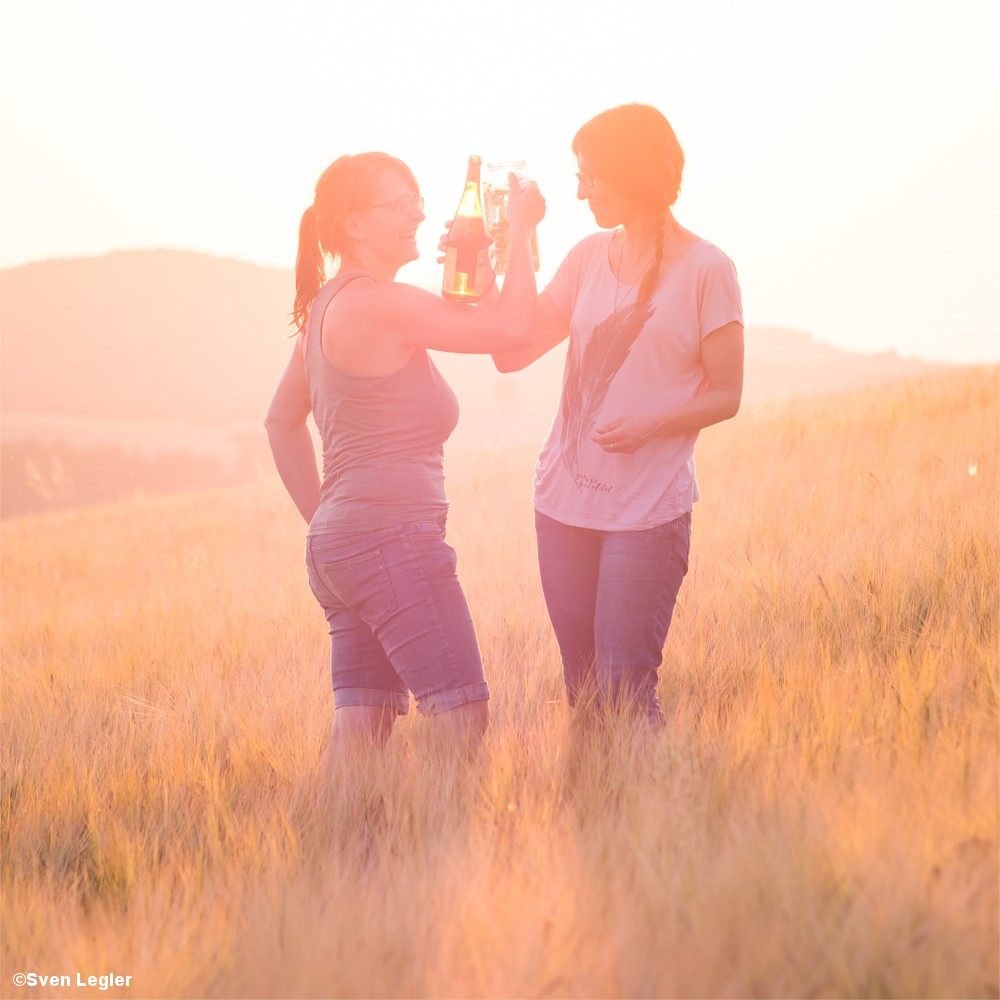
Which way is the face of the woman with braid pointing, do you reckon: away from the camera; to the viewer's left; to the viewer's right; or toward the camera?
to the viewer's left

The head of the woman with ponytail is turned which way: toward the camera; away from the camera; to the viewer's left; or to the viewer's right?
to the viewer's right

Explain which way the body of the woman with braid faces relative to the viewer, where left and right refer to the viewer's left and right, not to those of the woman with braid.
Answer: facing the viewer and to the left of the viewer
